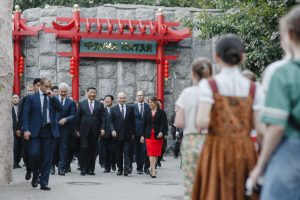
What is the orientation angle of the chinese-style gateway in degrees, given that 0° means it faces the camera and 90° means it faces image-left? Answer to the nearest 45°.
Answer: approximately 0°

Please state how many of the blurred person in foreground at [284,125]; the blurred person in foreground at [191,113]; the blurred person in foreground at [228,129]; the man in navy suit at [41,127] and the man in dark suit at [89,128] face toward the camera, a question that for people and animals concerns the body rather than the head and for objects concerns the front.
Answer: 2

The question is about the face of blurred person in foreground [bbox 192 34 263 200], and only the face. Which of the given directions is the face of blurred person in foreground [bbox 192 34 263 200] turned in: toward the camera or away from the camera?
away from the camera

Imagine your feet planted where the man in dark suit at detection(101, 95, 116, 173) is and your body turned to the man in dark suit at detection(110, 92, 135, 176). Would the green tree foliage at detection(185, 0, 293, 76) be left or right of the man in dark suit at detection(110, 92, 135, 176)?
left

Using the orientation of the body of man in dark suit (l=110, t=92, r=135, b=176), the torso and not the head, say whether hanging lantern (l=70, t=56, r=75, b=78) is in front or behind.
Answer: behind

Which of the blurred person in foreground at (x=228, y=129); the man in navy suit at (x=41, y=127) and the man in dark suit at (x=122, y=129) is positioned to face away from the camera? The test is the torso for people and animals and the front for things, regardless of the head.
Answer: the blurred person in foreground

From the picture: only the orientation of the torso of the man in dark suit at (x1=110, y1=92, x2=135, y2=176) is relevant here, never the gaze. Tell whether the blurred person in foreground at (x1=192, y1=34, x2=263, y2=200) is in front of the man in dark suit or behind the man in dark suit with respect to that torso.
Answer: in front
